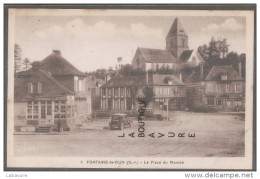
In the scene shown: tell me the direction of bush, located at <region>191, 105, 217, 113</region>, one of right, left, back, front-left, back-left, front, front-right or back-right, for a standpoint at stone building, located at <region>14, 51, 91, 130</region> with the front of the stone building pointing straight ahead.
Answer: left

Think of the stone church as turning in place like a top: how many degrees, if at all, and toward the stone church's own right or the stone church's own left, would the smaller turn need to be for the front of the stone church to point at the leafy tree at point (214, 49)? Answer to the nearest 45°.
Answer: approximately 135° to the stone church's own left

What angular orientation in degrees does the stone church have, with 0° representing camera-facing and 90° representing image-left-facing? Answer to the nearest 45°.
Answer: approximately 45°
